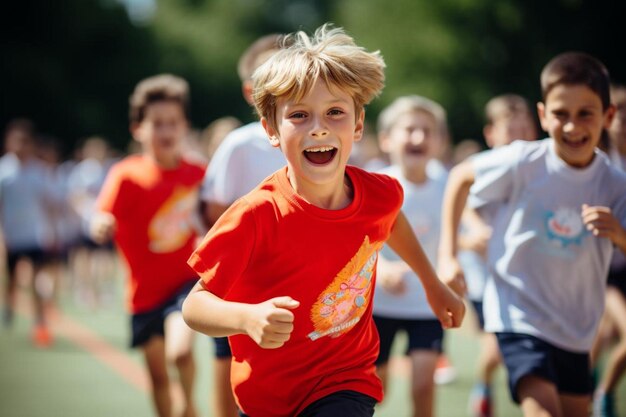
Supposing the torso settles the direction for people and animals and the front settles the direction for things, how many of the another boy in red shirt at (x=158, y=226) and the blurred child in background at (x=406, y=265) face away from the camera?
0

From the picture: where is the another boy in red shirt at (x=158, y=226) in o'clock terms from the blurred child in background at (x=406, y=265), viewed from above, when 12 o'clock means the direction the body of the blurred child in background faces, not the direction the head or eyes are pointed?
Another boy in red shirt is roughly at 3 o'clock from the blurred child in background.

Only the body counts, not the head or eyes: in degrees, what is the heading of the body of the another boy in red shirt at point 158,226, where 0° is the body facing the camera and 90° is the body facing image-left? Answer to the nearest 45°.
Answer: approximately 315°
